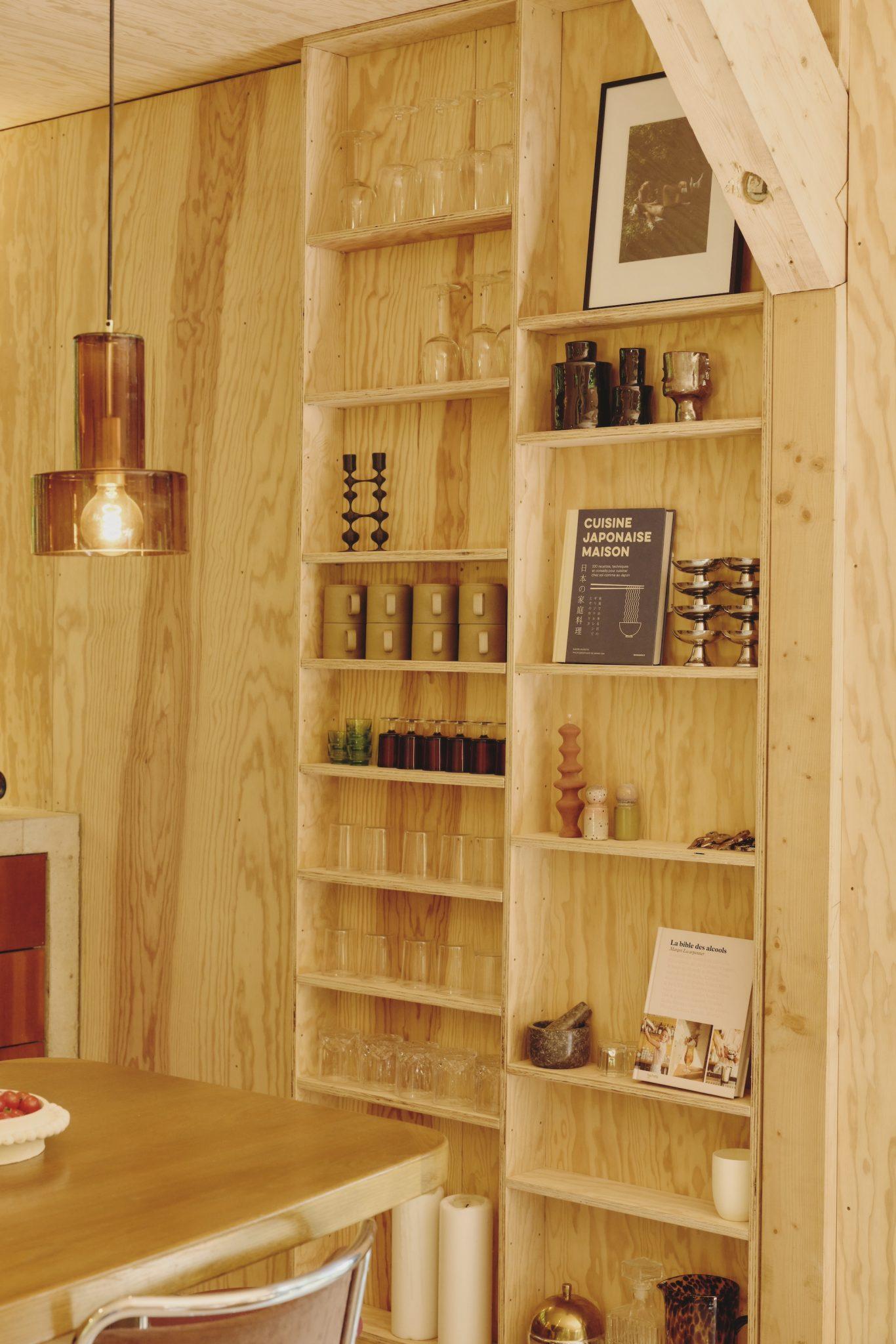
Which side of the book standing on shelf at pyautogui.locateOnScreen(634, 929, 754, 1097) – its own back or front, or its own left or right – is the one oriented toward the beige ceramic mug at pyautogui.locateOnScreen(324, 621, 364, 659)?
right

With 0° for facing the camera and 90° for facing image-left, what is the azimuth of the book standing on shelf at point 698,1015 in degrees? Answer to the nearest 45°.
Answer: approximately 0°

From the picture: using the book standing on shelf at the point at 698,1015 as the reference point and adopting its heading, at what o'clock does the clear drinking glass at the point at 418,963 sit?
The clear drinking glass is roughly at 4 o'clock from the book standing on shelf.

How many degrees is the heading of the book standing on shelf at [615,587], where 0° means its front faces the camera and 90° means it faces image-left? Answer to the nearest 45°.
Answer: approximately 0°

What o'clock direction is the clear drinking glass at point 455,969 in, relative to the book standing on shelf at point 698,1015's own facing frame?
The clear drinking glass is roughly at 4 o'clock from the book standing on shelf.

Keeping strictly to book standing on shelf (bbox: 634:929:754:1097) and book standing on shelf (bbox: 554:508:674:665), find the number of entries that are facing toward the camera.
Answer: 2

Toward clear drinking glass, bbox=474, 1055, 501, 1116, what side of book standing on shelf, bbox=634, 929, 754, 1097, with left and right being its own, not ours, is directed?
right

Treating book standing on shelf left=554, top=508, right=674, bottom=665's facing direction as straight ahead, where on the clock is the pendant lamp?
The pendant lamp is roughly at 1 o'clock from the book standing on shelf.
